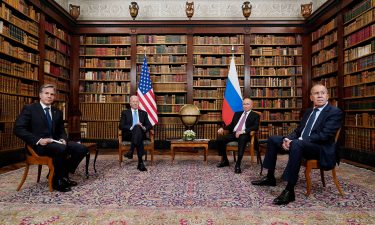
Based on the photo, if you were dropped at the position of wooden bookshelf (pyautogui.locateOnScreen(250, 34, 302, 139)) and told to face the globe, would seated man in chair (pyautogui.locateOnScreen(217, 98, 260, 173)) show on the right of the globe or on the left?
left

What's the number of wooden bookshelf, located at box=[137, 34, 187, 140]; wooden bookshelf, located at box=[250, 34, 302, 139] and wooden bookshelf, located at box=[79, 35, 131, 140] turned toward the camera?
3

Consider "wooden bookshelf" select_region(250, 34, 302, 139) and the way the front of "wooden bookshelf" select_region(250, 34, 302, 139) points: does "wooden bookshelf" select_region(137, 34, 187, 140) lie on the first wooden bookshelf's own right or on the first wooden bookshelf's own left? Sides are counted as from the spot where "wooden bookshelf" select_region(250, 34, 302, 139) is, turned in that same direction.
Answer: on the first wooden bookshelf's own right

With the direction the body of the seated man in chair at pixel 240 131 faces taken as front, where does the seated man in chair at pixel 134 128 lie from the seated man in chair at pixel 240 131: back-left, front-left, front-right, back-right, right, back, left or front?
front-right

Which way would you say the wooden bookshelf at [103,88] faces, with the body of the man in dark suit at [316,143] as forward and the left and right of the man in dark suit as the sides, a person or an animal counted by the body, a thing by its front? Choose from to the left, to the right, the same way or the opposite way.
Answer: to the left

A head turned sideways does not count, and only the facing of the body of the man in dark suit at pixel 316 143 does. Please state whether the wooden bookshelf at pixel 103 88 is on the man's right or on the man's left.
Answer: on the man's right

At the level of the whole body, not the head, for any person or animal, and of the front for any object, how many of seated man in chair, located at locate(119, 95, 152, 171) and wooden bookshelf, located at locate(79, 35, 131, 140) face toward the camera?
2

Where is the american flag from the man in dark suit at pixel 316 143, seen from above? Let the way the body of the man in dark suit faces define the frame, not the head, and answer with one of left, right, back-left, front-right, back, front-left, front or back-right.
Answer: right

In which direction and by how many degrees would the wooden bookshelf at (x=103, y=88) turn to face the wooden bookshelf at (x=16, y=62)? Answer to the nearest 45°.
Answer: approximately 45° to its right

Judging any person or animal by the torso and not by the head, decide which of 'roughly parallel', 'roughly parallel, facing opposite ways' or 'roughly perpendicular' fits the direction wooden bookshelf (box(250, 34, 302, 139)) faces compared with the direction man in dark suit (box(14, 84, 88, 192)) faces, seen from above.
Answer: roughly perpendicular

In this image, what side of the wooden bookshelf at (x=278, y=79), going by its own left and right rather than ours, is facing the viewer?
front

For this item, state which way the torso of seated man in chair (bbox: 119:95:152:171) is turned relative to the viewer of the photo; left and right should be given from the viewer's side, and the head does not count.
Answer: facing the viewer

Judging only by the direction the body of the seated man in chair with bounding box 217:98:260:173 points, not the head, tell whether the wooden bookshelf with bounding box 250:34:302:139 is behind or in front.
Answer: behind

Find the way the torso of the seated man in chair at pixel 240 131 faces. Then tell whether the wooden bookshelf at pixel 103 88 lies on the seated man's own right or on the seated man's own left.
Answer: on the seated man's own right
